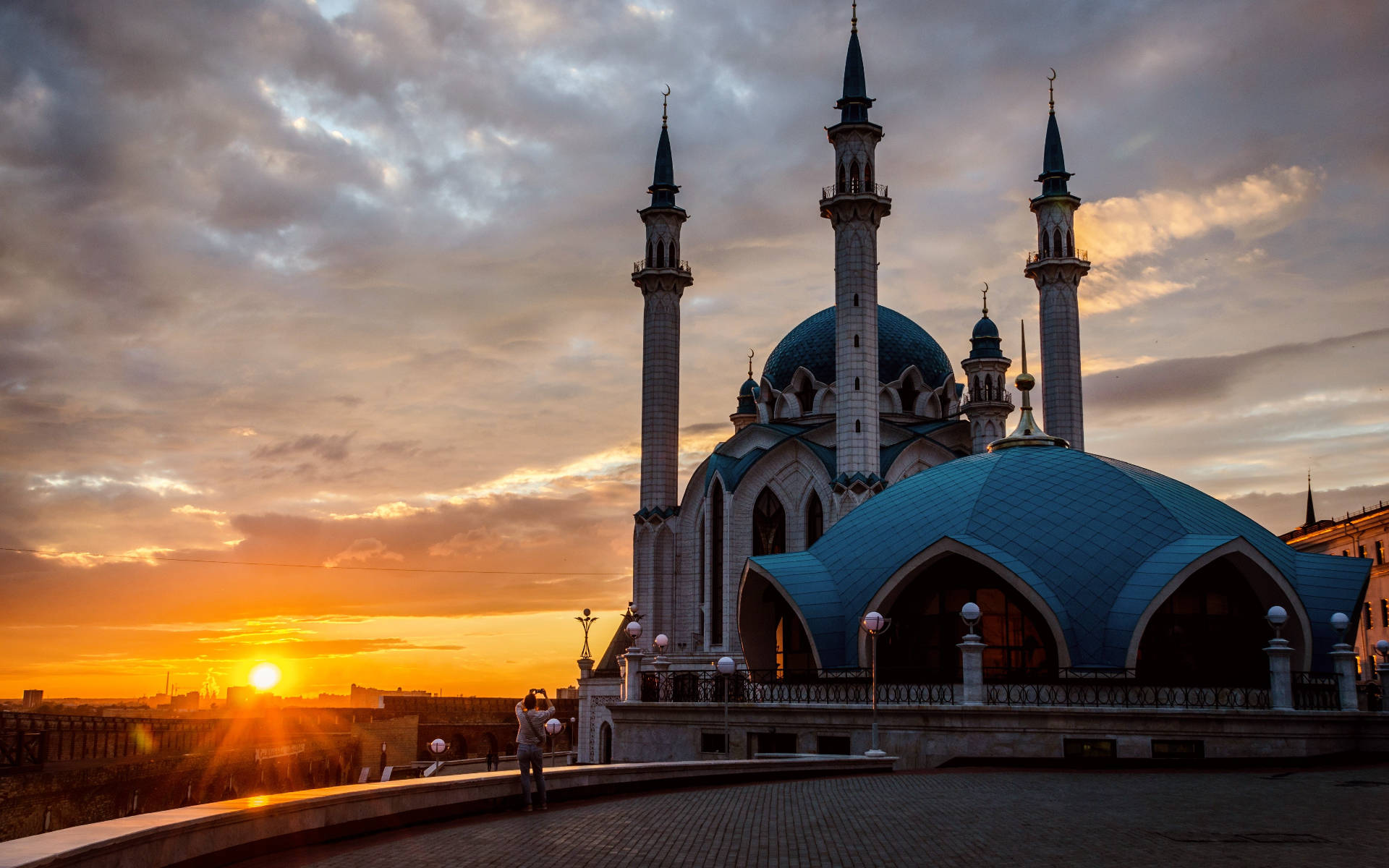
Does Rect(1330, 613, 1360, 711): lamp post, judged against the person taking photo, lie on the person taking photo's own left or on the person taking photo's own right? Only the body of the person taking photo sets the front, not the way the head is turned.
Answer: on the person taking photo's own right

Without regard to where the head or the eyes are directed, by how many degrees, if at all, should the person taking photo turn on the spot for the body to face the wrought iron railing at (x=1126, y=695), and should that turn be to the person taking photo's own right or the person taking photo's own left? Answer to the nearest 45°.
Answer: approximately 45° to the person taking photo's own right

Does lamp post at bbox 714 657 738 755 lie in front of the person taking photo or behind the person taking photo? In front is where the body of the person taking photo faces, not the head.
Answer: in front

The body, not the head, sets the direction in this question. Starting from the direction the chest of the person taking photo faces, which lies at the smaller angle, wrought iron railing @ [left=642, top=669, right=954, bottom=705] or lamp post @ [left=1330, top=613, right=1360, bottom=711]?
the wrought iron railing

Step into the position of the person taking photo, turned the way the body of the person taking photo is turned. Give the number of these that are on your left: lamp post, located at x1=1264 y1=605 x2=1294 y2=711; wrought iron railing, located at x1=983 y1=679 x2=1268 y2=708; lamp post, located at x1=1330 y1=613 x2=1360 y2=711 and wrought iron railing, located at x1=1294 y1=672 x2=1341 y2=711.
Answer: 0

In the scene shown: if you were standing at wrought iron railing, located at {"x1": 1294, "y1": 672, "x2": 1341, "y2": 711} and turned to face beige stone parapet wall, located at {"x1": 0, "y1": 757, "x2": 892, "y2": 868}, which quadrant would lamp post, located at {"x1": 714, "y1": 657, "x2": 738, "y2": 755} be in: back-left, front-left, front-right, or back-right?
front-right

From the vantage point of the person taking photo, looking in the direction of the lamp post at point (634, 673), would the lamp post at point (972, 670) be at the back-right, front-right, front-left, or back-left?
front-right

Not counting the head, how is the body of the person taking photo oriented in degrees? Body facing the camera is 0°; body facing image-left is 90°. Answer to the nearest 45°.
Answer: approximately 180°

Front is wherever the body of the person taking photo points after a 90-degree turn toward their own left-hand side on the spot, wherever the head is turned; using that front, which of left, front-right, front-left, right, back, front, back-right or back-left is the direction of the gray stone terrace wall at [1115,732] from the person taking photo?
back-right

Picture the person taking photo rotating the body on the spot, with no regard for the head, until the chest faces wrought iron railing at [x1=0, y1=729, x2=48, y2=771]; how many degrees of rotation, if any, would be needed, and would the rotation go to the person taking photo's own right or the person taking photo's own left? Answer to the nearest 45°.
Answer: approximately 45° to the person taking photo's own left

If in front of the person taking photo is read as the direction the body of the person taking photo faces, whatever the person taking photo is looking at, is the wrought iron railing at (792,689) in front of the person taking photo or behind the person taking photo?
in front

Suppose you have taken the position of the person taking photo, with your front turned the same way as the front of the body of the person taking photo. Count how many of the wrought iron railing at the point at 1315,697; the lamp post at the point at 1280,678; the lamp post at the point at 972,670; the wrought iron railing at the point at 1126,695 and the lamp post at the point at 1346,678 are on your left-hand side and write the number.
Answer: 0

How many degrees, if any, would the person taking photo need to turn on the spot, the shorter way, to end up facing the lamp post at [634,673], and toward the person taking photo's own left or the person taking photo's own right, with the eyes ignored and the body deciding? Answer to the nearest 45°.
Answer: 0° — they already face it

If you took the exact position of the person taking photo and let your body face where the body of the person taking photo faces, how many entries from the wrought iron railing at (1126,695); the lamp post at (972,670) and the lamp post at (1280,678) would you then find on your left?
0
